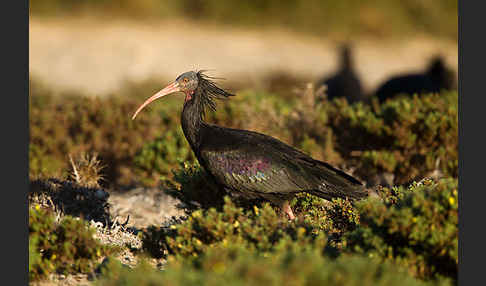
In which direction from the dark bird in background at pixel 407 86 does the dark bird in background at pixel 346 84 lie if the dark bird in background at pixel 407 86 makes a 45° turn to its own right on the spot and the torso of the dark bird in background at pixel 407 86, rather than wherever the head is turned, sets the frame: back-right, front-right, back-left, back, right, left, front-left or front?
back

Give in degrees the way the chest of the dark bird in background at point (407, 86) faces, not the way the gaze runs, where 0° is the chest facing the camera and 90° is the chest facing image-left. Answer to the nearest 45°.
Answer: approximately 270°
